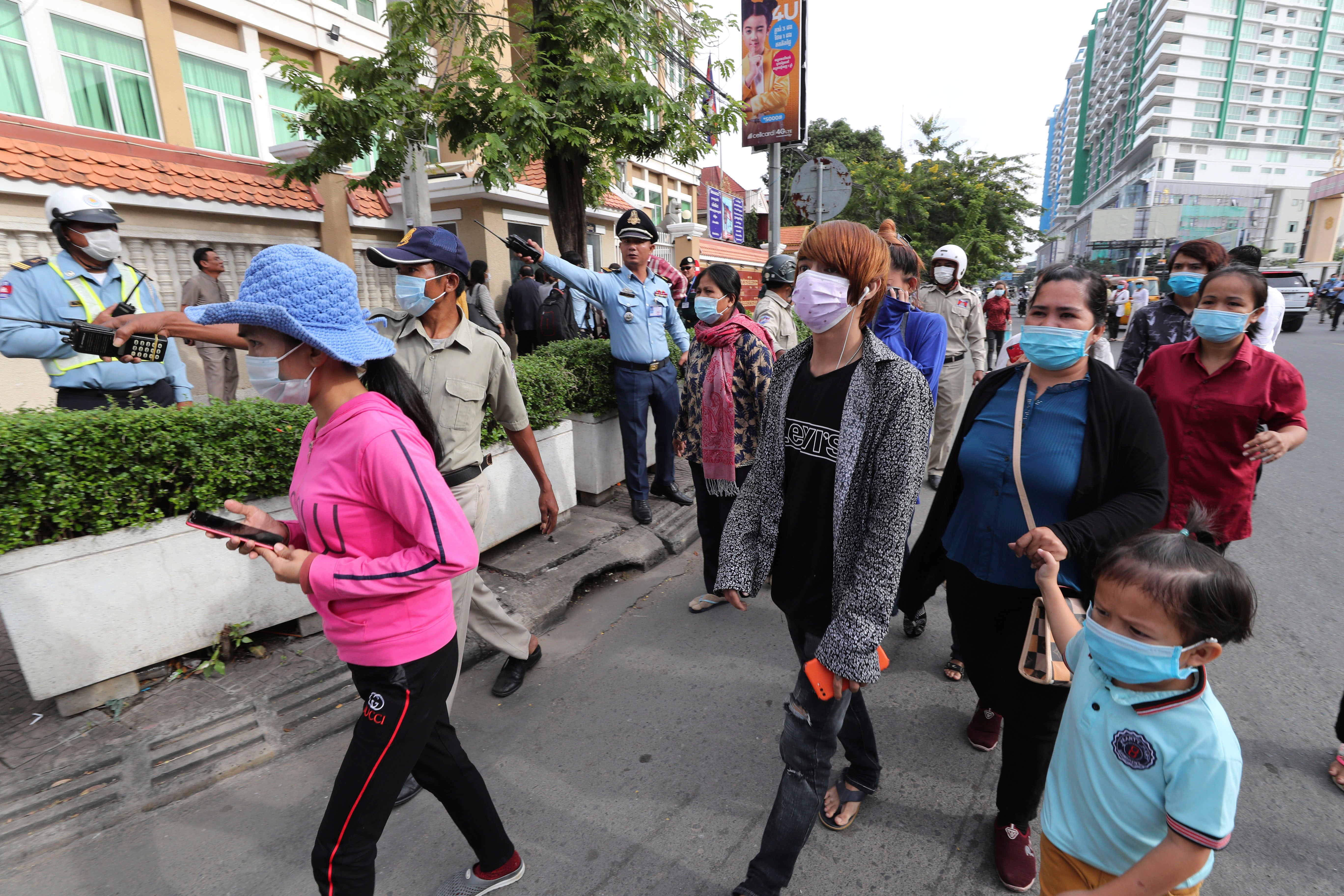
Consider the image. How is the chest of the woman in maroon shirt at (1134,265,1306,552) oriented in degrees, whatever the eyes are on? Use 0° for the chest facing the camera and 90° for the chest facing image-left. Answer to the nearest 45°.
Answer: approximately 45°

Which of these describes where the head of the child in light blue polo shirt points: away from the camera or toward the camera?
toward the camera

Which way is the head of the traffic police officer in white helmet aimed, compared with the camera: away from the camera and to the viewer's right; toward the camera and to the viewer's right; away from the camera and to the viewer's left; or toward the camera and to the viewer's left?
toward the camera and to the viewer's right

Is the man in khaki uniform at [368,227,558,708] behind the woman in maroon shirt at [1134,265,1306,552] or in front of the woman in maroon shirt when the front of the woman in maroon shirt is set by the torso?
in front

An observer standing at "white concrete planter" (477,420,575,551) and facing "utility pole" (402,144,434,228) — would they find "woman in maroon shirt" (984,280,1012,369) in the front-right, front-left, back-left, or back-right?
front-right

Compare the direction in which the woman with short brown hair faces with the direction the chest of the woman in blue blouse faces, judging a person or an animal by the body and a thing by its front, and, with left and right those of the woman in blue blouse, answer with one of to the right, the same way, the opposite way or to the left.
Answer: the same way

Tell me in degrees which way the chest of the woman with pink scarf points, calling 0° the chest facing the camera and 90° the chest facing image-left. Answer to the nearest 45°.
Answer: approximately 45°

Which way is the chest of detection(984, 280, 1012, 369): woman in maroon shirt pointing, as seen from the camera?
toward the camera

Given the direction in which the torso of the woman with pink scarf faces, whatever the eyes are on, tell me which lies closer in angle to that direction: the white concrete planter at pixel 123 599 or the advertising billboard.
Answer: the white concrete planter

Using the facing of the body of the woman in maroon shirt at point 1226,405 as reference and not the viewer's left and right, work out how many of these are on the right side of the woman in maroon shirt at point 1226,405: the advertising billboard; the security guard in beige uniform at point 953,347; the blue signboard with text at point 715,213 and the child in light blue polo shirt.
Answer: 3

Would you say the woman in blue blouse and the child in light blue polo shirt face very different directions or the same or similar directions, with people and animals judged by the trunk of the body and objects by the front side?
same or similar directions

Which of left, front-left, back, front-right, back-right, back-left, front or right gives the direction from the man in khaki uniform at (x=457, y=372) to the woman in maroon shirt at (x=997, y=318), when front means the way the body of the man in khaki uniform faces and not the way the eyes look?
back

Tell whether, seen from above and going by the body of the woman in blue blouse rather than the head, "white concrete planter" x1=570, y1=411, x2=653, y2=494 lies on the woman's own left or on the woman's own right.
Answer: on the woman's own right

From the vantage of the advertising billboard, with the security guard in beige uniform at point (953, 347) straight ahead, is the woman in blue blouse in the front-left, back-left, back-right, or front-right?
front-right
